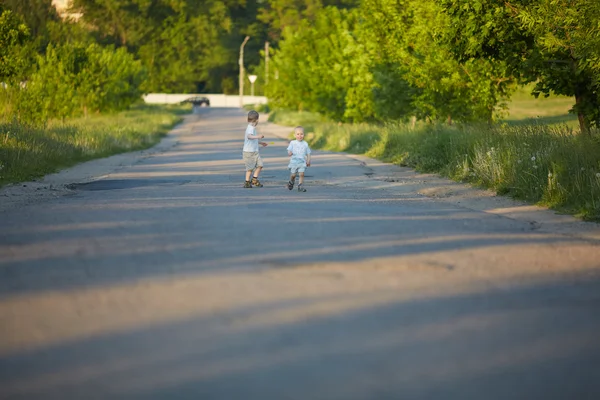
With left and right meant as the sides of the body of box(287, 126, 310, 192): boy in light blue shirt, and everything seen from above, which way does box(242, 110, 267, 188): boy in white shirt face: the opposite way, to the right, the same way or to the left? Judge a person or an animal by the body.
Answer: to the left

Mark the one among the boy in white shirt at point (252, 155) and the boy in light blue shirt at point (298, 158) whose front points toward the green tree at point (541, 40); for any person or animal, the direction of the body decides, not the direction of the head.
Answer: the boy in white shirt at point (252, 155)

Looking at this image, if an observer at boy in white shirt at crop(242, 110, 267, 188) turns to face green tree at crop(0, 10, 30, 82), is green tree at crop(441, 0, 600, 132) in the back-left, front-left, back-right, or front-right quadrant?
front-right

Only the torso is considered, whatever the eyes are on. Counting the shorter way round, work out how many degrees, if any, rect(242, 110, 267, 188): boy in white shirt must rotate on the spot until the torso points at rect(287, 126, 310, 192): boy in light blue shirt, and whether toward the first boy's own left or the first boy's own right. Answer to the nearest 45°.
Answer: approximately 45° to the first boy's own right

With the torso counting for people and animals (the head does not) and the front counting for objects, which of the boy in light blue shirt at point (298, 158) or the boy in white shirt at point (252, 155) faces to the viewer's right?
the boy in white shirt at point (252, 155)

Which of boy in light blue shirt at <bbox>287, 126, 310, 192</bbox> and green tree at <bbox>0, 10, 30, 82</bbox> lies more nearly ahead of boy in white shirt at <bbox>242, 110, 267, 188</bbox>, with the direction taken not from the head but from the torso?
the boy in light blue shirt

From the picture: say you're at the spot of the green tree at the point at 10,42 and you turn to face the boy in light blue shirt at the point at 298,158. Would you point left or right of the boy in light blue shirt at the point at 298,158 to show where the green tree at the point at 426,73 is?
left

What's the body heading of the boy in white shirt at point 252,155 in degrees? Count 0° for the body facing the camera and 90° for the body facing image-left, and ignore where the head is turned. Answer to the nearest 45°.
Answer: approximately 270°
